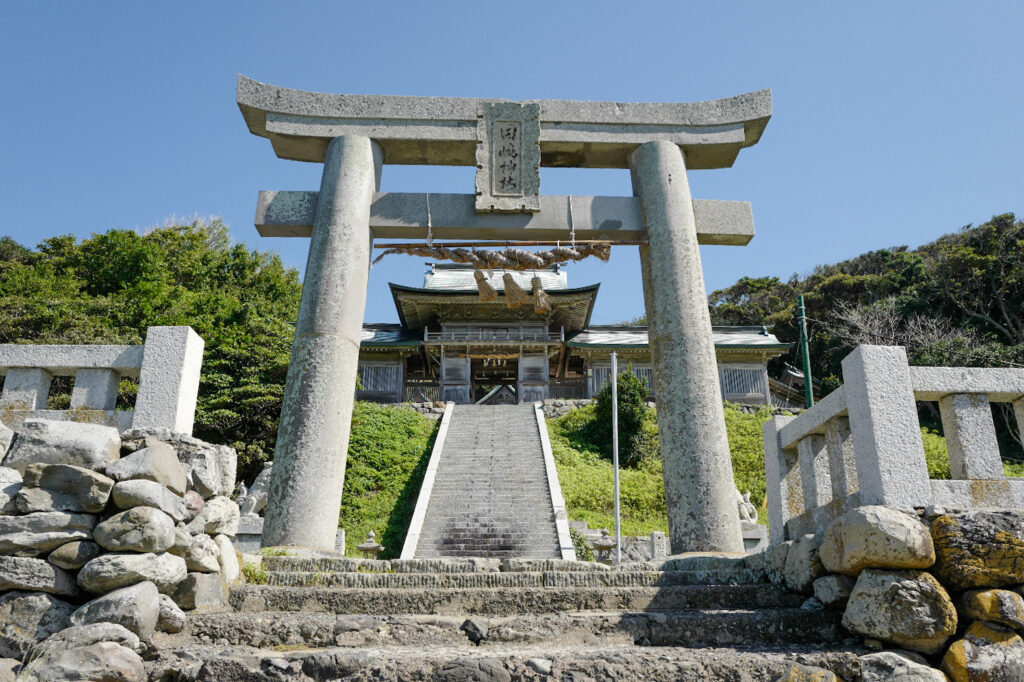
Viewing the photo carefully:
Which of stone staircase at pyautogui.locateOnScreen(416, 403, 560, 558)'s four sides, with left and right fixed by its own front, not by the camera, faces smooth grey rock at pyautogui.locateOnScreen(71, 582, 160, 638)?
front

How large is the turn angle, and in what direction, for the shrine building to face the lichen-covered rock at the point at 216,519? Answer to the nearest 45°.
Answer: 0° — it already faces it

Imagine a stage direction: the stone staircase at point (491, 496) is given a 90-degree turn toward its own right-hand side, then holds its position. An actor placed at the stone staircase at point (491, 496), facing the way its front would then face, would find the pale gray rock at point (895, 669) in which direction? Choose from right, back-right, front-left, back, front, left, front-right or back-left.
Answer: left

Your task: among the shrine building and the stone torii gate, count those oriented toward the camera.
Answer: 2

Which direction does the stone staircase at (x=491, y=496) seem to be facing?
toward the camera

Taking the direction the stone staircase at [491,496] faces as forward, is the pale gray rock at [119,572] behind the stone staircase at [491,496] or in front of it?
in front

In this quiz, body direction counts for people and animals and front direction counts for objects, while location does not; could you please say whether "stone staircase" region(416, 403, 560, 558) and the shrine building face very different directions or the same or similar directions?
same or similar directions

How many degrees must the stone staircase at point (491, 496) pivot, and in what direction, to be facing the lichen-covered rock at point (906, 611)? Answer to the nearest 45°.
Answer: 0° — it already faces it

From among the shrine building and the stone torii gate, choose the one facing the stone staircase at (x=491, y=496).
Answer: the shrine building

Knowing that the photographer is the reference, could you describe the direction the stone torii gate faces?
facing the viewer

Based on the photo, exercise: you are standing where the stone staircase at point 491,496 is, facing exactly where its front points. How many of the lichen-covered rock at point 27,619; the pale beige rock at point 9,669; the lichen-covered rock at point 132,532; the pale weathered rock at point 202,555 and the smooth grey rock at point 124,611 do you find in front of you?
5

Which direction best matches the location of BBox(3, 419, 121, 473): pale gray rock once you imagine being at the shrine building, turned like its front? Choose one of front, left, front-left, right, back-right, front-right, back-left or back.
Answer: front

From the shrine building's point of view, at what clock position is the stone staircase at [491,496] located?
The stone staircase is roughly at 12 o'clock from the shrine building.

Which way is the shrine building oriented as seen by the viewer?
toward the camera

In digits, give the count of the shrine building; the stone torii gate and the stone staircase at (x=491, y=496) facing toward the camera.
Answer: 3

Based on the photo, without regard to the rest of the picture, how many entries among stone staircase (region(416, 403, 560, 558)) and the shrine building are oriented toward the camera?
2

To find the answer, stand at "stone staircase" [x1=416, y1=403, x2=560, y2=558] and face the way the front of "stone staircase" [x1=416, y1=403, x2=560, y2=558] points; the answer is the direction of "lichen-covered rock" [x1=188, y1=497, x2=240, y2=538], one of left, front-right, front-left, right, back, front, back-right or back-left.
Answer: front

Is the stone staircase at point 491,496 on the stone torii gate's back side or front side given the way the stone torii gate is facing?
on the back side

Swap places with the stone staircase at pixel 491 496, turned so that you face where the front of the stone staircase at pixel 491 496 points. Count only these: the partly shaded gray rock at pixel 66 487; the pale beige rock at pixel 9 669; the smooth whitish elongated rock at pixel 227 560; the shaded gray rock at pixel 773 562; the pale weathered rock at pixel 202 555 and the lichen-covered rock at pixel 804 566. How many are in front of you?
6
